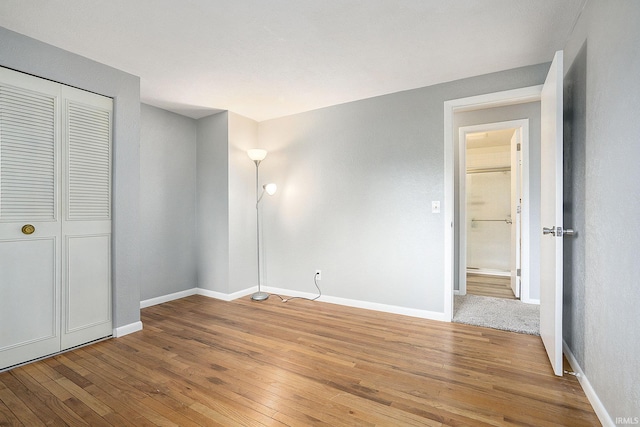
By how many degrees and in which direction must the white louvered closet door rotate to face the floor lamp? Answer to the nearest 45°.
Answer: approximately 45° to its left

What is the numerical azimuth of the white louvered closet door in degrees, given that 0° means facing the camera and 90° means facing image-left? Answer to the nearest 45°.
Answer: approximately 315°

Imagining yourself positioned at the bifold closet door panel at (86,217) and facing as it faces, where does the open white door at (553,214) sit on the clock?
The open white door is roughly at 12 o'clock from the bifold closet door panel.

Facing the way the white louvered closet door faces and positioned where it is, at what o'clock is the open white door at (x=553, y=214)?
The open white door is roughly at 12 o'clock from the white louvered closet door.

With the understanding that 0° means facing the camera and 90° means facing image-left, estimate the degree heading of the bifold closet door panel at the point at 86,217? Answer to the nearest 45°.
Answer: approximately 315°

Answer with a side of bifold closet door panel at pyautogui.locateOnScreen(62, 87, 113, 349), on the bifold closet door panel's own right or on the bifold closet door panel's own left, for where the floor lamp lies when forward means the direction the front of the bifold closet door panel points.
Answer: on the bifold closet door panel's own left
